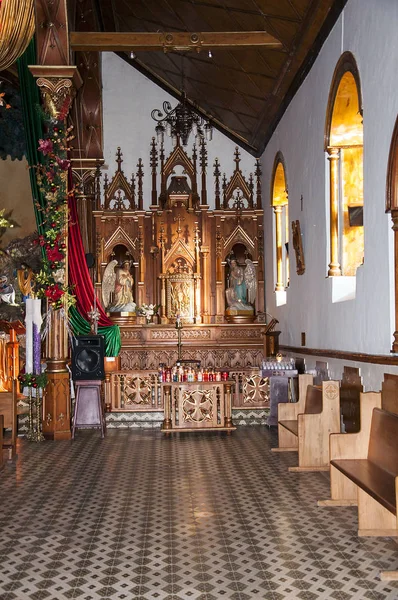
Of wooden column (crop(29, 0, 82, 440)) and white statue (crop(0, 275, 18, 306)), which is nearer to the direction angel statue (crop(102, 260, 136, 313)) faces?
the wooden column
